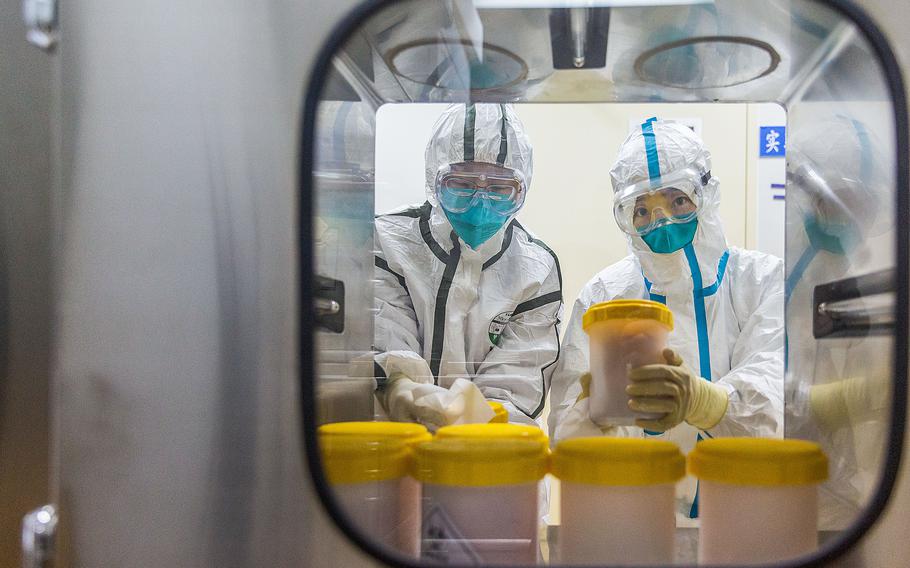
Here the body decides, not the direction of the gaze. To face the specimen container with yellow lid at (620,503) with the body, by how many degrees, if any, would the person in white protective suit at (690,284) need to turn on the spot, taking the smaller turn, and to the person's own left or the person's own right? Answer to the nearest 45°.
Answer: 0° — they already face it

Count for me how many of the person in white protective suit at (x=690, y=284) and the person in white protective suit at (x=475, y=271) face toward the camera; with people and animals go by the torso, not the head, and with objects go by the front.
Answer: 2

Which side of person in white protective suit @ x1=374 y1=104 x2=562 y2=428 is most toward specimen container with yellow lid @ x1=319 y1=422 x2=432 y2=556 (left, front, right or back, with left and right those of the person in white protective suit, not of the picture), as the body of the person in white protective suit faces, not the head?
front

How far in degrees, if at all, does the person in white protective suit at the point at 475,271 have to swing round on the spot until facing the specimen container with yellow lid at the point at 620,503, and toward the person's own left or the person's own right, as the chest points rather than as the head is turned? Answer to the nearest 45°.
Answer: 0° — they already face it

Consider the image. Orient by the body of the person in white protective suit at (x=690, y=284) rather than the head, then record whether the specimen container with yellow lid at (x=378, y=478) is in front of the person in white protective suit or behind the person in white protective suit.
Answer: in front
